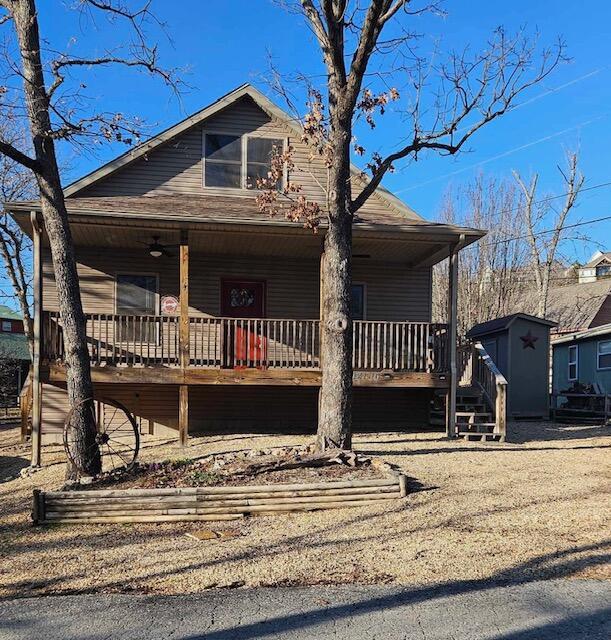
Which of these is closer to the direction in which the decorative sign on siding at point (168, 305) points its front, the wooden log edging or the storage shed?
the wooden log edging

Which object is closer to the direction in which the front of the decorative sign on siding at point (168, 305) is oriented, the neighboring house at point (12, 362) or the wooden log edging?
the wooden log edging

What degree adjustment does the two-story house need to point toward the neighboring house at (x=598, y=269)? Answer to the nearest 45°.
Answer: approximately 135° to its left

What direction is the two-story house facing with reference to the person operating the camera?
facing the viewer

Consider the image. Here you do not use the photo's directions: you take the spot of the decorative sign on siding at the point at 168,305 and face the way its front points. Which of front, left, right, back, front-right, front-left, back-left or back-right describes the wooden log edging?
front

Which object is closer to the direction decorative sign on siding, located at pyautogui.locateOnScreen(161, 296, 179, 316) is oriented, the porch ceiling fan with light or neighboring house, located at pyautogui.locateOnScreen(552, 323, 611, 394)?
the porch ceiling fan with light

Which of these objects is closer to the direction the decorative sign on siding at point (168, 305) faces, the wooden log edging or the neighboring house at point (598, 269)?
the wooden log edging

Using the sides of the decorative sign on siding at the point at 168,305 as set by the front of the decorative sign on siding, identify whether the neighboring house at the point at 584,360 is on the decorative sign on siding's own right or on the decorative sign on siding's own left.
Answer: on the decorative sign on siding's own left

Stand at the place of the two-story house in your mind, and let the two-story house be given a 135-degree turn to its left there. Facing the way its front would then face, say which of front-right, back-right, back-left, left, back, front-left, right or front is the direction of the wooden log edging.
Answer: back-right

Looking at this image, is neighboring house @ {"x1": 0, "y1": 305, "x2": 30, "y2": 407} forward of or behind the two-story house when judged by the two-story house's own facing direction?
behind

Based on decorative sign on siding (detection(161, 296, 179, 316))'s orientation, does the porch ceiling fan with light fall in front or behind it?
in front

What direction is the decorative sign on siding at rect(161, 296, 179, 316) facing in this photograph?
toward the camera
